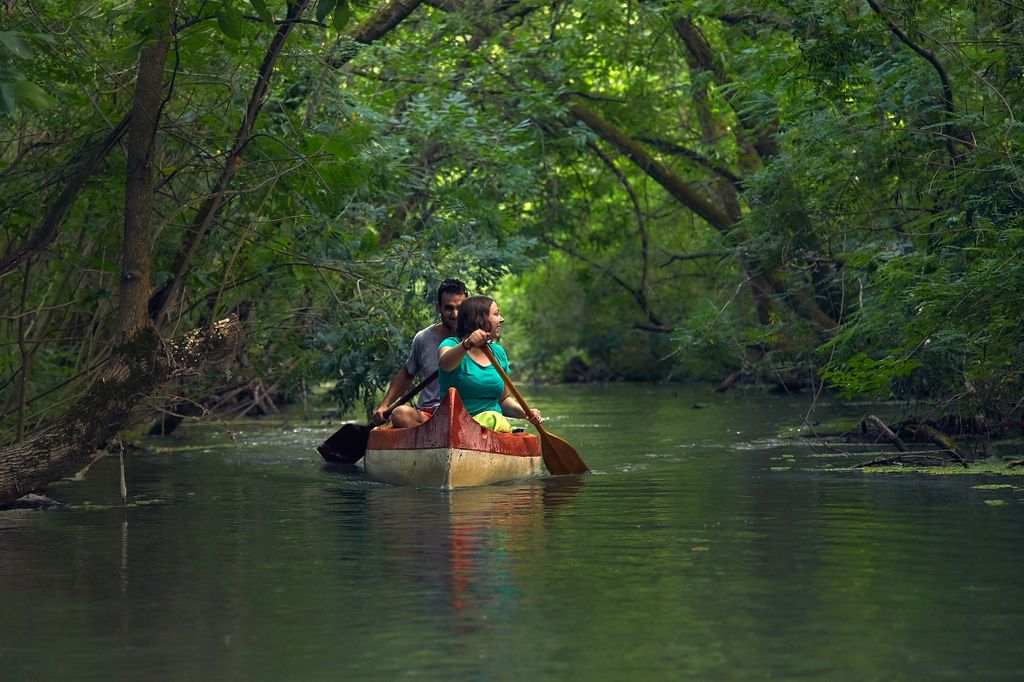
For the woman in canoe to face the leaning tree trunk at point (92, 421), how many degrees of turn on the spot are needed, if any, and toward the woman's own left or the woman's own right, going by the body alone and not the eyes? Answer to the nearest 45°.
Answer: approximately 90° to the woman's own right

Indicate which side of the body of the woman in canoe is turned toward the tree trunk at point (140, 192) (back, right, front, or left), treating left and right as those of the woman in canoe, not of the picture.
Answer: right

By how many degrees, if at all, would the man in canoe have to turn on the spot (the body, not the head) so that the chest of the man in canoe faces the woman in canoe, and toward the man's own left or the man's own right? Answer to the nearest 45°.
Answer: approximately 45° to the man's own left

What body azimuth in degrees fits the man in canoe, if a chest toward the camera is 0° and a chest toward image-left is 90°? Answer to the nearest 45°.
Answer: approximately 0°

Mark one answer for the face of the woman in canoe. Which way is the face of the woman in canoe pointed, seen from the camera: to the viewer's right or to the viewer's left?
to the viewer's right

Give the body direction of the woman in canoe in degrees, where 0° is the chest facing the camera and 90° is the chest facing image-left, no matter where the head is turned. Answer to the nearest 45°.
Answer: approximately 315°
